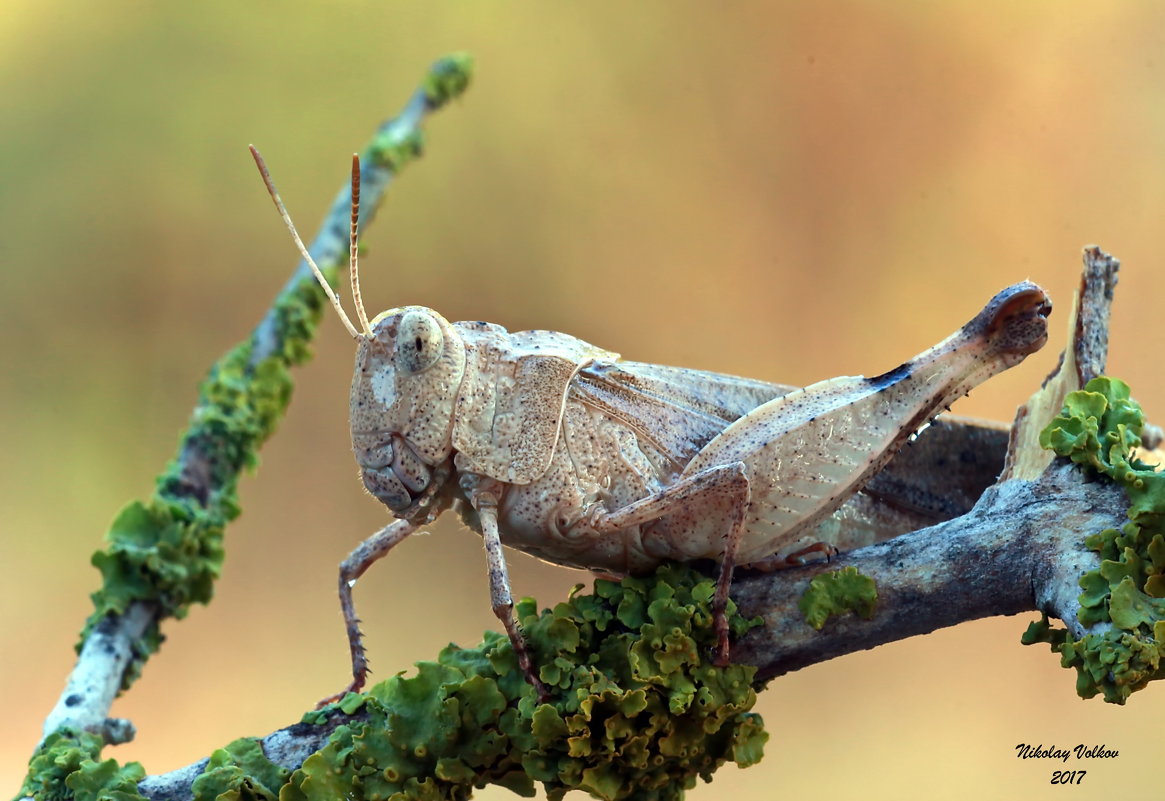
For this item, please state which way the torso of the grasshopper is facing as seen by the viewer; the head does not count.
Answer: to the viewer's left

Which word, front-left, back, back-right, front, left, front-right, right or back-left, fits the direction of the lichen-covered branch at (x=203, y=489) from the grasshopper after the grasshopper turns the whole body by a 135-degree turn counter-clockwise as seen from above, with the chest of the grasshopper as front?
back

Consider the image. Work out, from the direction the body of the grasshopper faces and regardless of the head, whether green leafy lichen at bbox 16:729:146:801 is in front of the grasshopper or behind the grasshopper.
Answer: in front
